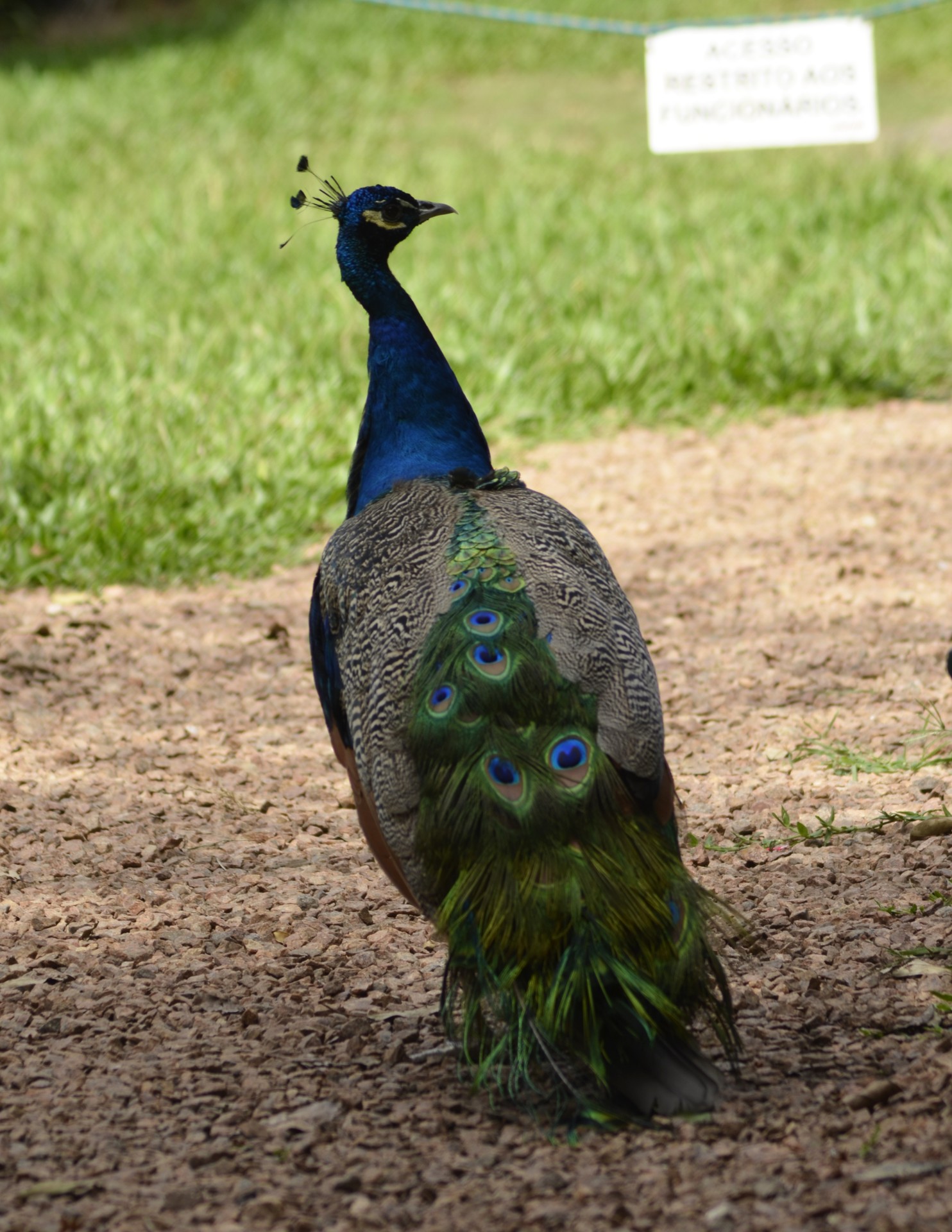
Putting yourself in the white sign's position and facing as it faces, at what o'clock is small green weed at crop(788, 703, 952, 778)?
The small green weed is roughly at 12 o'clock from the white sign.

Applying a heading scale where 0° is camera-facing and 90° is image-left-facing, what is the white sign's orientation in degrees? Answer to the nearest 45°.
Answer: approximately 0°

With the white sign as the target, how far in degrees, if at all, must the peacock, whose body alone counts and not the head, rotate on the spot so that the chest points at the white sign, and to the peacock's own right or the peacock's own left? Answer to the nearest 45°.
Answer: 0° — it already faces it

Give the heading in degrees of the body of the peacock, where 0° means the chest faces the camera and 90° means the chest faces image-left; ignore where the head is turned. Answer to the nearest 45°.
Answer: approximately 180°

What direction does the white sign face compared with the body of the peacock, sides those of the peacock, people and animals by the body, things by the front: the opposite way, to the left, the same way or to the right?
the opposite way

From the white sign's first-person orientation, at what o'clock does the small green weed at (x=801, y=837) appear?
The small green weed is roughly at 12 o'clock from the white sign.

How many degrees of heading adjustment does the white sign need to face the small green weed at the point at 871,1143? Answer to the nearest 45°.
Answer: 0° — it already faces it

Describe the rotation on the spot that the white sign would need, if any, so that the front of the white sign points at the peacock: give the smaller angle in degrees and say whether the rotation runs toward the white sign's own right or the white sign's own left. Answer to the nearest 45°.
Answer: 0° — it already faces it

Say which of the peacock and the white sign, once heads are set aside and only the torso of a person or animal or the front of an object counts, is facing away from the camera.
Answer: the peacock

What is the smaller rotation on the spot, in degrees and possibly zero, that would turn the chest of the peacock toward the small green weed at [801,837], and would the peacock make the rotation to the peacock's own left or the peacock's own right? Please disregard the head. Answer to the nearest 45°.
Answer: approximately 45° to the peacock's own right

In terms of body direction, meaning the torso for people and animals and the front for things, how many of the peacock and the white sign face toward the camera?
1
